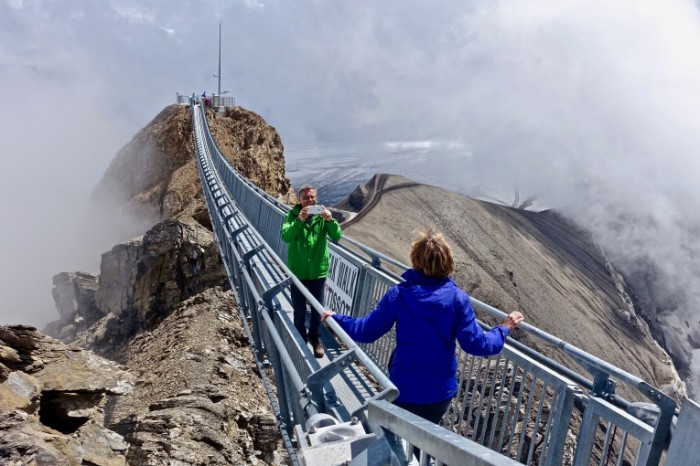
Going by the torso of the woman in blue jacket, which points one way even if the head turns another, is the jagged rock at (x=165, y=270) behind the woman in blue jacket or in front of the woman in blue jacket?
in front

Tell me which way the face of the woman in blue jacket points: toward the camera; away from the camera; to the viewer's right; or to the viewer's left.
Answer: away from the camera

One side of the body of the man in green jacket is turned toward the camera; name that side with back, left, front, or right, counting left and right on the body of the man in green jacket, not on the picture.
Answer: front

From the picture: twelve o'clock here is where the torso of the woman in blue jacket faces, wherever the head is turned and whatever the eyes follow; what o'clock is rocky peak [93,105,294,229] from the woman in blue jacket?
The rocky peak is roughly at 11 o'clock from the woman in blue jacket.

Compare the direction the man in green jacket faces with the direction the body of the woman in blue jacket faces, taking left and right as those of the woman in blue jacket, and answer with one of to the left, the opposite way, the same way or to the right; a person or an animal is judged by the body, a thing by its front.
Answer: the opposite way

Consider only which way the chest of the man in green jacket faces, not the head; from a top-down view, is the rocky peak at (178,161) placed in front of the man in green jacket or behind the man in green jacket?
behind

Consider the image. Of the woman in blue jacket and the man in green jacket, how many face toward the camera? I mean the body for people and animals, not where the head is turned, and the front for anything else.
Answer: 1

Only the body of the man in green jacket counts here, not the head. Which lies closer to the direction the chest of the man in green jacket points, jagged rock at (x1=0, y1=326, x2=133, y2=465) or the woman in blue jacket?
the woman in blue jacket

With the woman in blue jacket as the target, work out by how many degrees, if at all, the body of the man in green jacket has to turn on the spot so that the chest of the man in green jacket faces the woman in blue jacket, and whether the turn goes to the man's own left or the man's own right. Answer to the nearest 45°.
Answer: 0° — they already face them

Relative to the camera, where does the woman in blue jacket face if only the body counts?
away from the camera

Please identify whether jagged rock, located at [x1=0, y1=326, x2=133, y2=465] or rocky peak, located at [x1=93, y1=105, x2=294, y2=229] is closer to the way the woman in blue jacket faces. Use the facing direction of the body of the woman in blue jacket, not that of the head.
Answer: the rocky peak
